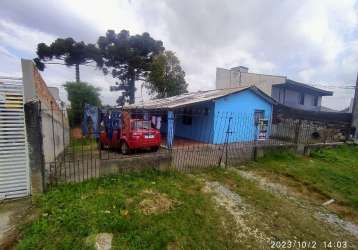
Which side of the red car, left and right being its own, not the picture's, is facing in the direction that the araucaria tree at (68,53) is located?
front

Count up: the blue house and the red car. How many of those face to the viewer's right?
0

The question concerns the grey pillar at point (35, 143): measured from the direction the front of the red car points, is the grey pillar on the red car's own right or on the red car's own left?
on the red car's own left

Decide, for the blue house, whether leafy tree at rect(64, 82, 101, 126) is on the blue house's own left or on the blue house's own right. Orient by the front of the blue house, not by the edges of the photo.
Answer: on the blue house's own right

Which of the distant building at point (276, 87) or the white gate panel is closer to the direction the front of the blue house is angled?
the white gate panel

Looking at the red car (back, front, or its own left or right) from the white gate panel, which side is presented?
left

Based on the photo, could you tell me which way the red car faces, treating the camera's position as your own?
facing away from the viewer and to the left of the viewer

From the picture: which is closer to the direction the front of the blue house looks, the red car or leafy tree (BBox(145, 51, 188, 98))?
the red car
